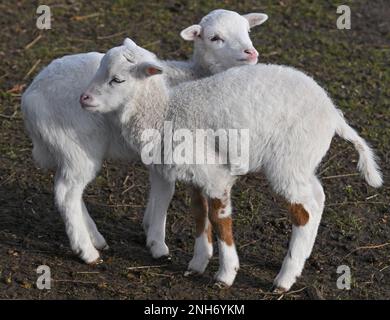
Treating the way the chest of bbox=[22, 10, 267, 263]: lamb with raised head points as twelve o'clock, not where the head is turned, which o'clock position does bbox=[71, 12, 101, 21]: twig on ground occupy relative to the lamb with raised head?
The twig on ground is roughly at 9 o'clock from the lamb with raised head.

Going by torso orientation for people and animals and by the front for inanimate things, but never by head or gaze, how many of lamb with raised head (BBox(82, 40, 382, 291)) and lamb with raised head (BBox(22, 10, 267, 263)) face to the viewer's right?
1

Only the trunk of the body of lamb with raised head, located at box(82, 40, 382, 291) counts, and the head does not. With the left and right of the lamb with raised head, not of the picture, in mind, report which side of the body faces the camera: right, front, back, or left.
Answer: left

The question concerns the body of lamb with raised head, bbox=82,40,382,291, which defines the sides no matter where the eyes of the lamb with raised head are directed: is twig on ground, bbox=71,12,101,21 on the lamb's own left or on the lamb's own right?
on the lamb's own right

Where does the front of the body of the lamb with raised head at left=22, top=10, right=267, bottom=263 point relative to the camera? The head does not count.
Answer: to the viewer's right

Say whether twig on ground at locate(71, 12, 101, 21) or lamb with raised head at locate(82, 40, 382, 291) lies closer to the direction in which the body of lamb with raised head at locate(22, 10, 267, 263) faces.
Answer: the lamb with raised head

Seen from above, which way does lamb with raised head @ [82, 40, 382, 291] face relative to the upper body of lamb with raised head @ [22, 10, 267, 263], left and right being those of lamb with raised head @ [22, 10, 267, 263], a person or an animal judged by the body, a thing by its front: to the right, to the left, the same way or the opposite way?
the opposite way

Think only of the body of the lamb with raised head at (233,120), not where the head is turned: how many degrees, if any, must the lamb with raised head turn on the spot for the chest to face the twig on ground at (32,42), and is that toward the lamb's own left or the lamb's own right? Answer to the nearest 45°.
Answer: approximately 45° to the lamb's own right
